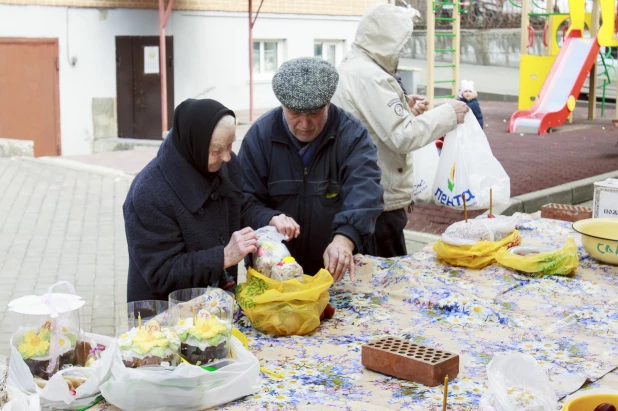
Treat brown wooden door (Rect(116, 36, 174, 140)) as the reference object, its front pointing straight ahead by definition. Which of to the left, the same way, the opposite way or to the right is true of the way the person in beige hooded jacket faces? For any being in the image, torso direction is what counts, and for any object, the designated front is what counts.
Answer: to the left

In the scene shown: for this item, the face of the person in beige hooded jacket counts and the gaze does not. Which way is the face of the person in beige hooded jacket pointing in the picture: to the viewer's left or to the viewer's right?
to the viewer's right

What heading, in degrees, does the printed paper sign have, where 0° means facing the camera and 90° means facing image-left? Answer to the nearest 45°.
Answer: approximately 0°

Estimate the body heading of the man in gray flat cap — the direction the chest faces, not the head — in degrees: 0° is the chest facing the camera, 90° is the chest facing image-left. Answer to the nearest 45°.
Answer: approximately 0°

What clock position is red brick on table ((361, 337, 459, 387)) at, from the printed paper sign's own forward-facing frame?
The red brick on table is roughly at 12 o'clock from the printed paper sign.

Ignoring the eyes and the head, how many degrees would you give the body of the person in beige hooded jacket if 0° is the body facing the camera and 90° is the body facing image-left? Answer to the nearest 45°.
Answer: approximately 270°
